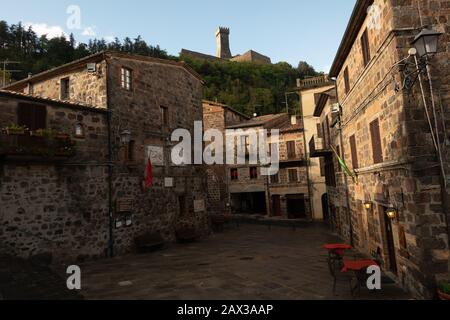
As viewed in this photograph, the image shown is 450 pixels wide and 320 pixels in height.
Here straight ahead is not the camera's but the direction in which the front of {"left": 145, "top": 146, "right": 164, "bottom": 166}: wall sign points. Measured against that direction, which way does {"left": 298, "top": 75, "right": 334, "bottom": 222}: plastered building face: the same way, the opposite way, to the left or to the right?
to the right

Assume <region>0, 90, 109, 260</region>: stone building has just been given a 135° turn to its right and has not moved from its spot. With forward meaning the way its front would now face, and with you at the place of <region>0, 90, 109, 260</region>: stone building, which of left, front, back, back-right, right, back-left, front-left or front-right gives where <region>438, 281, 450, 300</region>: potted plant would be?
back-left

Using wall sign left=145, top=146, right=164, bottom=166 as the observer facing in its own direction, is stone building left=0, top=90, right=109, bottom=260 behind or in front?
in front

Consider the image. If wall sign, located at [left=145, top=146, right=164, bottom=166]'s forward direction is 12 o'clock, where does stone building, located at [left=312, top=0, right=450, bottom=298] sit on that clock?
The stone building is roughly at 11 o'clock from the wall sign.

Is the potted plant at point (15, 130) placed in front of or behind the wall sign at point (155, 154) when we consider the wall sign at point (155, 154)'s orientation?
in front

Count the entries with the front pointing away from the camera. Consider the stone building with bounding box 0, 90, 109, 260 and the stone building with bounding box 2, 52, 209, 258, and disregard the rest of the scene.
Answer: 0

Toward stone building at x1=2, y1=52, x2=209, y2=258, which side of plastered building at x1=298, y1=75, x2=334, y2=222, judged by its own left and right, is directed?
front

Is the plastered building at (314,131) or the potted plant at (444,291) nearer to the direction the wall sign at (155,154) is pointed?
the potted plant

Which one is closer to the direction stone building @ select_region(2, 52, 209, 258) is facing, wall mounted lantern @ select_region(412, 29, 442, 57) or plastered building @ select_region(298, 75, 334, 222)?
the wall mounted lantern

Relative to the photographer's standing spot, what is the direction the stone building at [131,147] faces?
facing the viewer and to the right of the viewer
